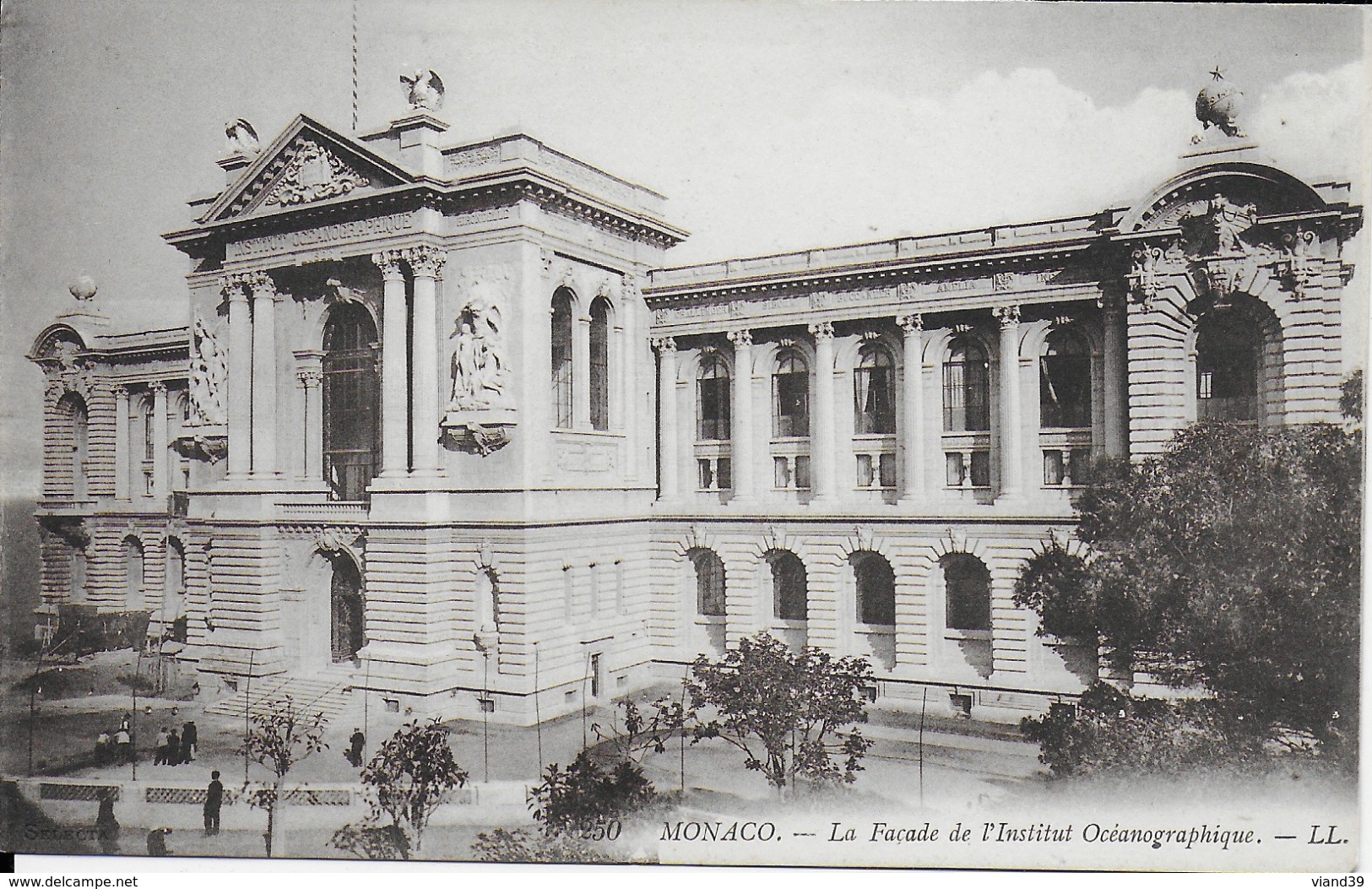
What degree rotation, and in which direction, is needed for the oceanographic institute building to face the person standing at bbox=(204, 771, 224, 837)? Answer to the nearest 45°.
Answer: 0° — it already faces them

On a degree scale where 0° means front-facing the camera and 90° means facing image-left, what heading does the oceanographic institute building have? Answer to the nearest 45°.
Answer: approximately 45°

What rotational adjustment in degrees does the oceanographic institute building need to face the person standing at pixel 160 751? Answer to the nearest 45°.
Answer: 0° — it already faces them

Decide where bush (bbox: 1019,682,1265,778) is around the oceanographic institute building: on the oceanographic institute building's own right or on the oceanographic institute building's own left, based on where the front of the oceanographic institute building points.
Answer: on the oceanographic institute building's own left

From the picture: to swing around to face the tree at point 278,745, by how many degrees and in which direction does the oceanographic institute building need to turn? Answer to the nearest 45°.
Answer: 0° — it already faces it

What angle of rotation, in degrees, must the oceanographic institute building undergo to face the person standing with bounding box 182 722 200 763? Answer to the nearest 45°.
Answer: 0° — it already faces them

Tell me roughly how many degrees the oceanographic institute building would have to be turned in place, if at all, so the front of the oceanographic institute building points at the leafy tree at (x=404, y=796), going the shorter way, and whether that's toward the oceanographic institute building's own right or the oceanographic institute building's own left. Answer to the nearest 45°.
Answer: approximately 45° to the oceanographic institute building's own left

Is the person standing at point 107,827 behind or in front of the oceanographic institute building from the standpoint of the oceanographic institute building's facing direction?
in front

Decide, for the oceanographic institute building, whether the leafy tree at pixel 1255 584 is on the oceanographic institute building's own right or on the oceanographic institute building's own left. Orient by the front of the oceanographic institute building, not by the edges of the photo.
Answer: on the oceanographic institute building's own left
